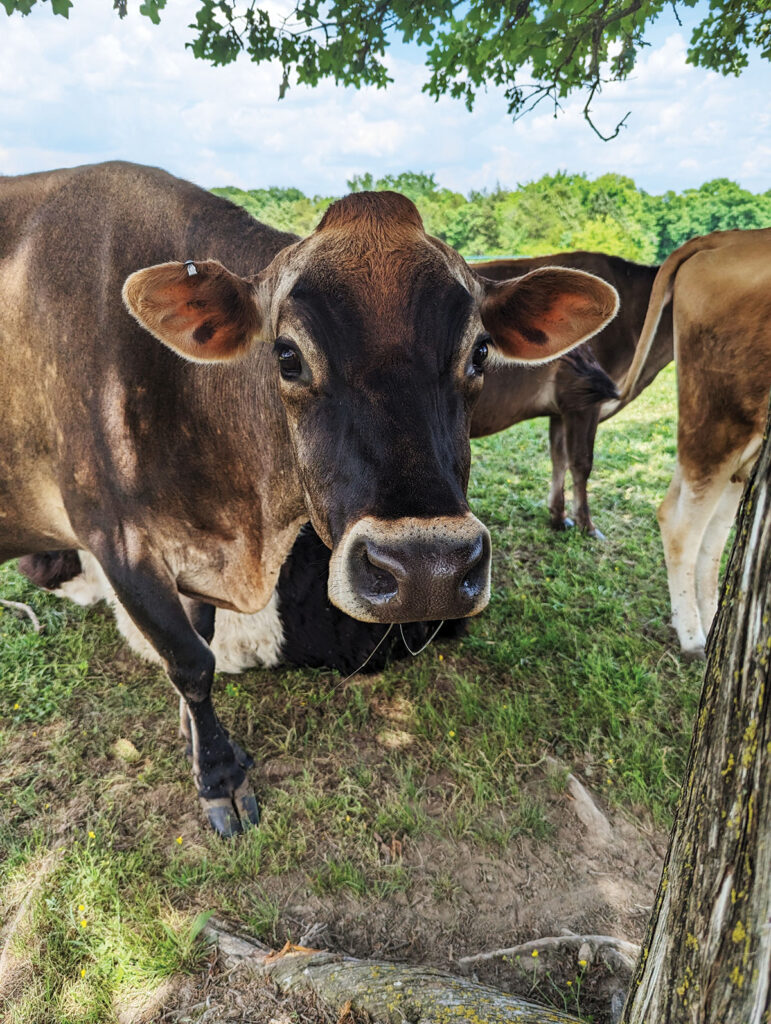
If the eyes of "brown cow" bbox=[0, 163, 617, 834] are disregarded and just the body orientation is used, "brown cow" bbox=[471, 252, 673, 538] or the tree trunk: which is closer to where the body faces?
the tree trunk

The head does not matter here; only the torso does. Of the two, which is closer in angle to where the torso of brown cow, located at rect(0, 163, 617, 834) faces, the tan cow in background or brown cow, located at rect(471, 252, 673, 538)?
the tan cow in background

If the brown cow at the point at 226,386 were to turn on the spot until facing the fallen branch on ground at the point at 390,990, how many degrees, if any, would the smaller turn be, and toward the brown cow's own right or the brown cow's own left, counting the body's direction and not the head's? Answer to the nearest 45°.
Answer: approximately 45° to the brown cow's own right

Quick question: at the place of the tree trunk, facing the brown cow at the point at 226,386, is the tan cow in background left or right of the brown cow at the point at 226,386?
right

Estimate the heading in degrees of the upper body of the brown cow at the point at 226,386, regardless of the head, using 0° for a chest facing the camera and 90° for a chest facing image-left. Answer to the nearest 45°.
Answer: approximately 315°

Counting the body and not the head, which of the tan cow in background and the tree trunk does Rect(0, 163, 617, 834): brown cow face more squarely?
the tree trunk

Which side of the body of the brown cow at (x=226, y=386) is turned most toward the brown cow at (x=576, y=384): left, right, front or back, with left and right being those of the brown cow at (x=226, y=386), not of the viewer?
left

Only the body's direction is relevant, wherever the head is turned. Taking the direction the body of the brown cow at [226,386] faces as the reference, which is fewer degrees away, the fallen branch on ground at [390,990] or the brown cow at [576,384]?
the fallen branch on ground
